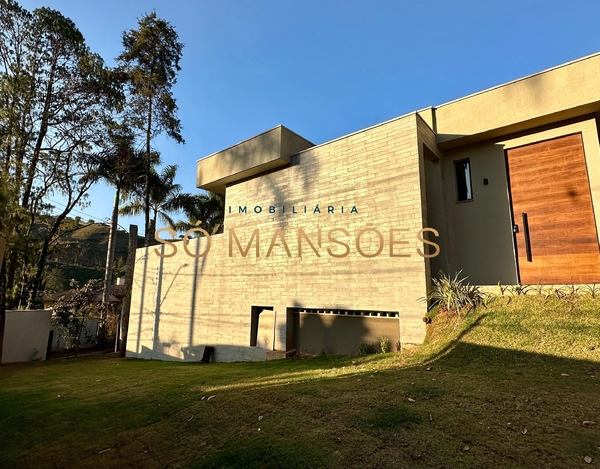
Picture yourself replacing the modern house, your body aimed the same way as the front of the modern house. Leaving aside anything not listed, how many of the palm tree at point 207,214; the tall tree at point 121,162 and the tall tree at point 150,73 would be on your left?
0

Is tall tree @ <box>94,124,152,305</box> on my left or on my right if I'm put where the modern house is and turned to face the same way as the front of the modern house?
on my right

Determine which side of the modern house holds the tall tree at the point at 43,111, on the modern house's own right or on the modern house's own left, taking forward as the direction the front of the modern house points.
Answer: on the modern house's own right

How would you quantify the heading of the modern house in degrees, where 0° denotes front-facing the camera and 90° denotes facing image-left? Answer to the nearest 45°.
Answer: approximately 45°

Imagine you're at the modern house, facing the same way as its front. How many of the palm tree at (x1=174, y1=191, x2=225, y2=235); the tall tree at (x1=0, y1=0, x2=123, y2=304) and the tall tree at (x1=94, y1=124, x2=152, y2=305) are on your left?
0

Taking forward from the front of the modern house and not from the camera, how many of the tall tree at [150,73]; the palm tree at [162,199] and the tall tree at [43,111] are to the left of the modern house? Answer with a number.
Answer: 0

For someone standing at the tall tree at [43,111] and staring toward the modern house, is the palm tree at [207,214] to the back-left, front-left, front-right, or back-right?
front-left

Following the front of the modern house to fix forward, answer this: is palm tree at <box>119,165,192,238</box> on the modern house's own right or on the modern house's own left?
on the modern house's own right

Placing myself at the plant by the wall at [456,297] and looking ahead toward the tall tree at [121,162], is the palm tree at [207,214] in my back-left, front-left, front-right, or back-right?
front-right

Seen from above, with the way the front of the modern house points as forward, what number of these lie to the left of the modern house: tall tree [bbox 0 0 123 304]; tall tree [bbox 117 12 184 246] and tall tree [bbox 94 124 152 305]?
0

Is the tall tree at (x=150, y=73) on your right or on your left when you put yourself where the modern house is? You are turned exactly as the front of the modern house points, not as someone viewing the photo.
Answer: on your right

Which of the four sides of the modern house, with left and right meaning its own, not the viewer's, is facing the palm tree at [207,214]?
right
